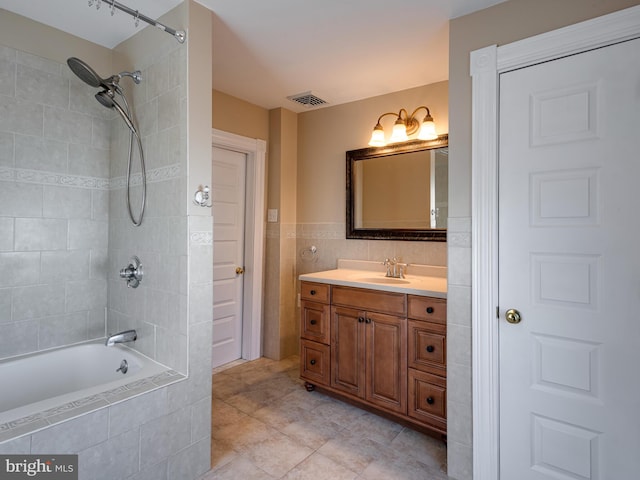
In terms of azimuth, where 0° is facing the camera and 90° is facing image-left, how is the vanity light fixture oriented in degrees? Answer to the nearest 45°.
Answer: approximately 45°

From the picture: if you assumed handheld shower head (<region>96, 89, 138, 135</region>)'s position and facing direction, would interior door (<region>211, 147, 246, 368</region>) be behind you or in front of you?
behind
